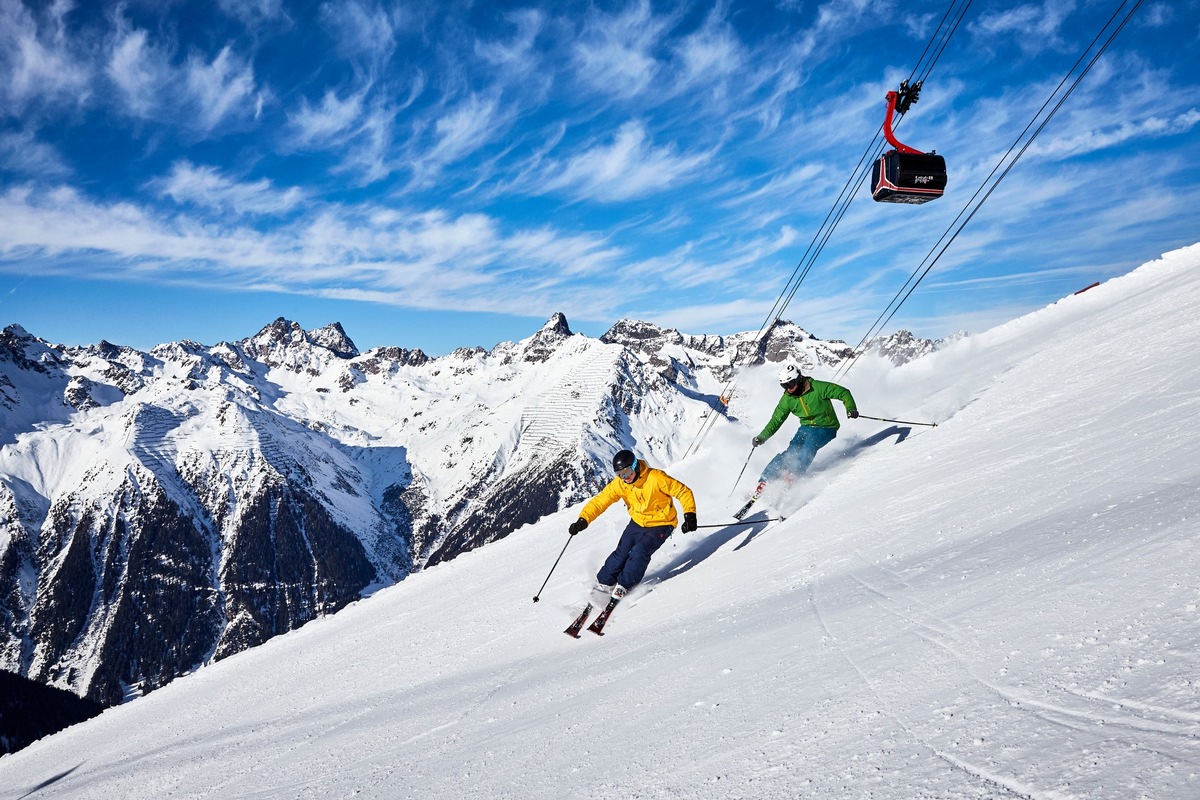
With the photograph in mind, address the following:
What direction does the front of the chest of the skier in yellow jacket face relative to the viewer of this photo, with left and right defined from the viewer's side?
facing the viewer and to the left of the viewer

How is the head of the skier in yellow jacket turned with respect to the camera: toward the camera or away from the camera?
toward the camera

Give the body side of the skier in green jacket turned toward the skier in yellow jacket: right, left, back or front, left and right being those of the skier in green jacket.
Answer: front

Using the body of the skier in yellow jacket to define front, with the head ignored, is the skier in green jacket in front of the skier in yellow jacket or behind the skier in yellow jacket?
behind

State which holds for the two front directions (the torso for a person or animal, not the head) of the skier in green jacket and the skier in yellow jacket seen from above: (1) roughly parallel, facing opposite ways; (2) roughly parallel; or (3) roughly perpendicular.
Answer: roughly parallel

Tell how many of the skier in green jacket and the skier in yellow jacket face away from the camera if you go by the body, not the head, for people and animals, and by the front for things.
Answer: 0

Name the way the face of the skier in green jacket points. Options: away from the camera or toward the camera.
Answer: toward the camera
